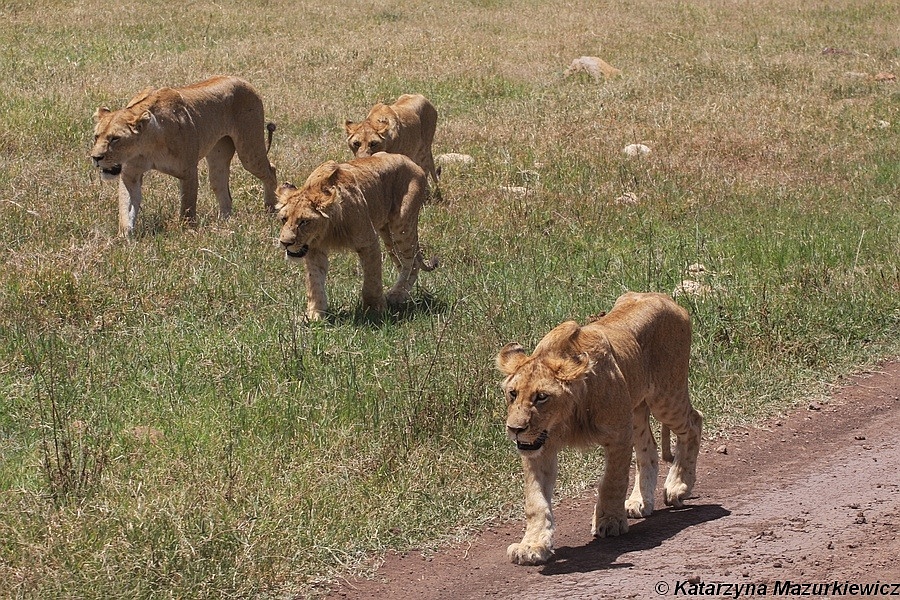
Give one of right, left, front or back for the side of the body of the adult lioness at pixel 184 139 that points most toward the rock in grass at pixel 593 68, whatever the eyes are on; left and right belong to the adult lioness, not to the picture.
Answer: back

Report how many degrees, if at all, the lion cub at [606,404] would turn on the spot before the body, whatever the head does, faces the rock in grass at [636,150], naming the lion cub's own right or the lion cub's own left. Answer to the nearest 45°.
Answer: approximately 135° to the lion cub's own right

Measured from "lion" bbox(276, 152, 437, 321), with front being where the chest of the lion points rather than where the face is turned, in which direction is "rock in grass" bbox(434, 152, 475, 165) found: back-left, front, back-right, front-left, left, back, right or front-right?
back-right

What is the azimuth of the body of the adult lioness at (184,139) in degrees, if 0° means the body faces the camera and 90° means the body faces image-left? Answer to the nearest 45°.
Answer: approximately 45°

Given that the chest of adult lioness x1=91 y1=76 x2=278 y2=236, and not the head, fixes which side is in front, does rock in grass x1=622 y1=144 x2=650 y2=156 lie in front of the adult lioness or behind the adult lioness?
behind

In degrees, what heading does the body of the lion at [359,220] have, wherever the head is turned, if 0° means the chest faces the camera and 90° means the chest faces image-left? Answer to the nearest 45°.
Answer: approximately 45°

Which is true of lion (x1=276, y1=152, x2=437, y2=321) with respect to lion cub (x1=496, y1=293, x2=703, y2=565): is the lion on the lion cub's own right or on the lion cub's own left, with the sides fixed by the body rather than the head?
on the lion cub's own right

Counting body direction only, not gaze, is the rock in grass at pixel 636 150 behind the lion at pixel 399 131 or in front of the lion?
behind

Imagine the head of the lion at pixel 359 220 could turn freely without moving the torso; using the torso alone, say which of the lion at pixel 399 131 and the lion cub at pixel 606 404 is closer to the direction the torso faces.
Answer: the lion cub

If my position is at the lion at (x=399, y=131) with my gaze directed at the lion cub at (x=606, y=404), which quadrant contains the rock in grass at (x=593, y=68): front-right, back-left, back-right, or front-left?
back-left
